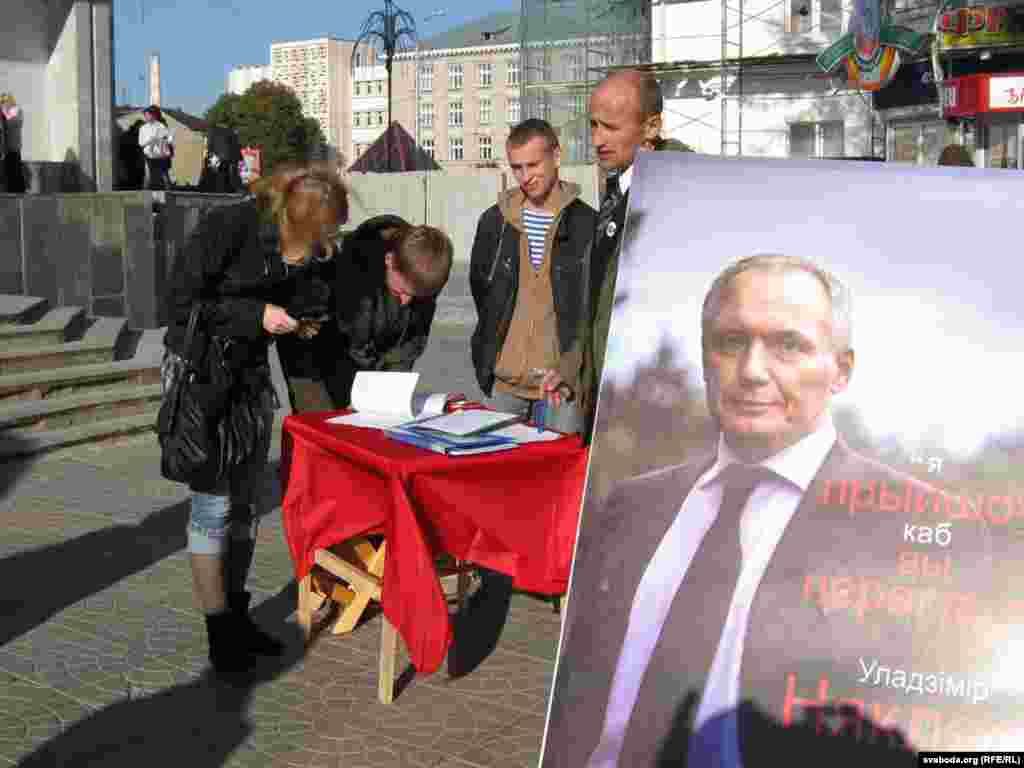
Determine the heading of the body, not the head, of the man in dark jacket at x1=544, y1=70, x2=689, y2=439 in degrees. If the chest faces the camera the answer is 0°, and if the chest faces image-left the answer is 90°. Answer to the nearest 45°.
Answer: approximately 45°

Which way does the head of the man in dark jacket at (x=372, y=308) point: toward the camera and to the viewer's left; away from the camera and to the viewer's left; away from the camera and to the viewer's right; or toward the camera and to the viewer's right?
toward the camera and to the viewer's right

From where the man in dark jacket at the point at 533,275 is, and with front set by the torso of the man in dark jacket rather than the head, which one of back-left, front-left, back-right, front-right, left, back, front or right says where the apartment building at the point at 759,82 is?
back

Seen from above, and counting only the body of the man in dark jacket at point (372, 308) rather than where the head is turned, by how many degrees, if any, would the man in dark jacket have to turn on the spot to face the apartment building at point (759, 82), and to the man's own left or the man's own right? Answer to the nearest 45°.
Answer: approximately 135° to the man's own left

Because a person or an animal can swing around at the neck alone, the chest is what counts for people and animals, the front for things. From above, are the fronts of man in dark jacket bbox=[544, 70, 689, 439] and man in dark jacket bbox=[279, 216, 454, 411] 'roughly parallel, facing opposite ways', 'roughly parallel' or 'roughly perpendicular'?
roughly perpendicular

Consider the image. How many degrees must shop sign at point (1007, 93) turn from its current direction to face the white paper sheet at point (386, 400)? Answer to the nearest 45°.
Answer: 0° — it already faces it

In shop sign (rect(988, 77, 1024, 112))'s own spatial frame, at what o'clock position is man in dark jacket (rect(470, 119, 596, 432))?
The man in dark jacket is roughly at 12 o'clock from the shop sign.

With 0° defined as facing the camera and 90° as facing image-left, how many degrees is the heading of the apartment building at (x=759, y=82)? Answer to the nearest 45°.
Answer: approximately 0°

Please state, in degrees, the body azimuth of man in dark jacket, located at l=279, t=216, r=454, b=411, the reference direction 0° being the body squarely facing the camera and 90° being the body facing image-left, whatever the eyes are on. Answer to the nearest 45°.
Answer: approximately 315°

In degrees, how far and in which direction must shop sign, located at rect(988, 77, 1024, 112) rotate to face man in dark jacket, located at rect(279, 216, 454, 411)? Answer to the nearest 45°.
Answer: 0° — it already faces them
